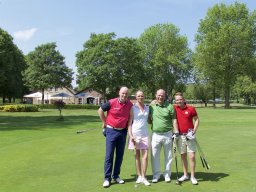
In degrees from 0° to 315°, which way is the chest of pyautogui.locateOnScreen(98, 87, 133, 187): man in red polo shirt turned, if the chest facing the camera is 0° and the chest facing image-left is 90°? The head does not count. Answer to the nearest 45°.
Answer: approximately 0°

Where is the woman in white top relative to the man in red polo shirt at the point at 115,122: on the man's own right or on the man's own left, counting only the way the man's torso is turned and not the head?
on the man's own left
